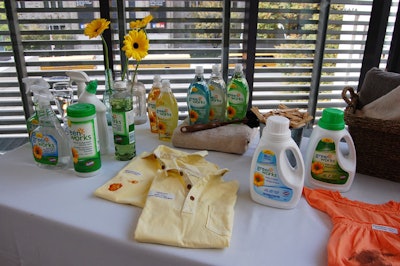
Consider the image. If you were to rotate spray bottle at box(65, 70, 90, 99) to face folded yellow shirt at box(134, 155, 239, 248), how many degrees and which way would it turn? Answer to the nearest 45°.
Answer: approximately 90° to its left

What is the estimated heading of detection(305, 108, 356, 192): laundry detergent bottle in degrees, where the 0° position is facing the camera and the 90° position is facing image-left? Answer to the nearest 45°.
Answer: approximately 0°

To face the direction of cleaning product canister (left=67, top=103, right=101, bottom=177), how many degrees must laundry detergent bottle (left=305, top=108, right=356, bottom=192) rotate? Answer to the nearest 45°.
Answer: approximately 90° to its right

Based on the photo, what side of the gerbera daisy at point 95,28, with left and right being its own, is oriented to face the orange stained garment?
left

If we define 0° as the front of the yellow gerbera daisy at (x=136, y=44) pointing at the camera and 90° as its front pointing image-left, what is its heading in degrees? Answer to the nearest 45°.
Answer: approximately 0°
